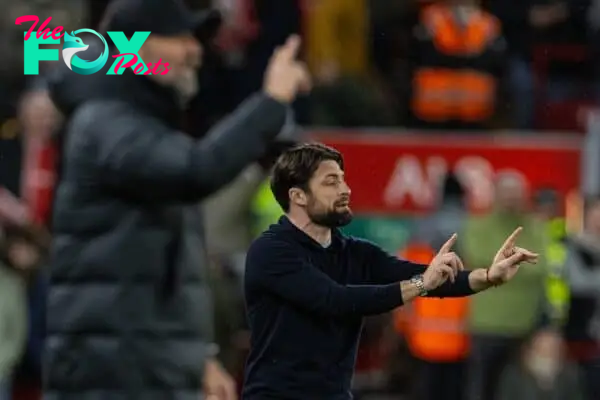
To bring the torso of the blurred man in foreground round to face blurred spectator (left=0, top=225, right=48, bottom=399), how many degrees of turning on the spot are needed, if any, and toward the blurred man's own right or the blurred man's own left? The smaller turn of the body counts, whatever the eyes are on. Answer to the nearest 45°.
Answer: approximately 90° to the blurred man's own left

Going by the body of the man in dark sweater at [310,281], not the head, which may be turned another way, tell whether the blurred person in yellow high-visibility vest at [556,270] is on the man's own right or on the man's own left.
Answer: on the man's own left

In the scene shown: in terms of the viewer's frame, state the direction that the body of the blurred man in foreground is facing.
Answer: to the viewer's right

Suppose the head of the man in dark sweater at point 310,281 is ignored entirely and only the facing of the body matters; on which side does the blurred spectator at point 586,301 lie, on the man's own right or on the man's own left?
on the man's own left
